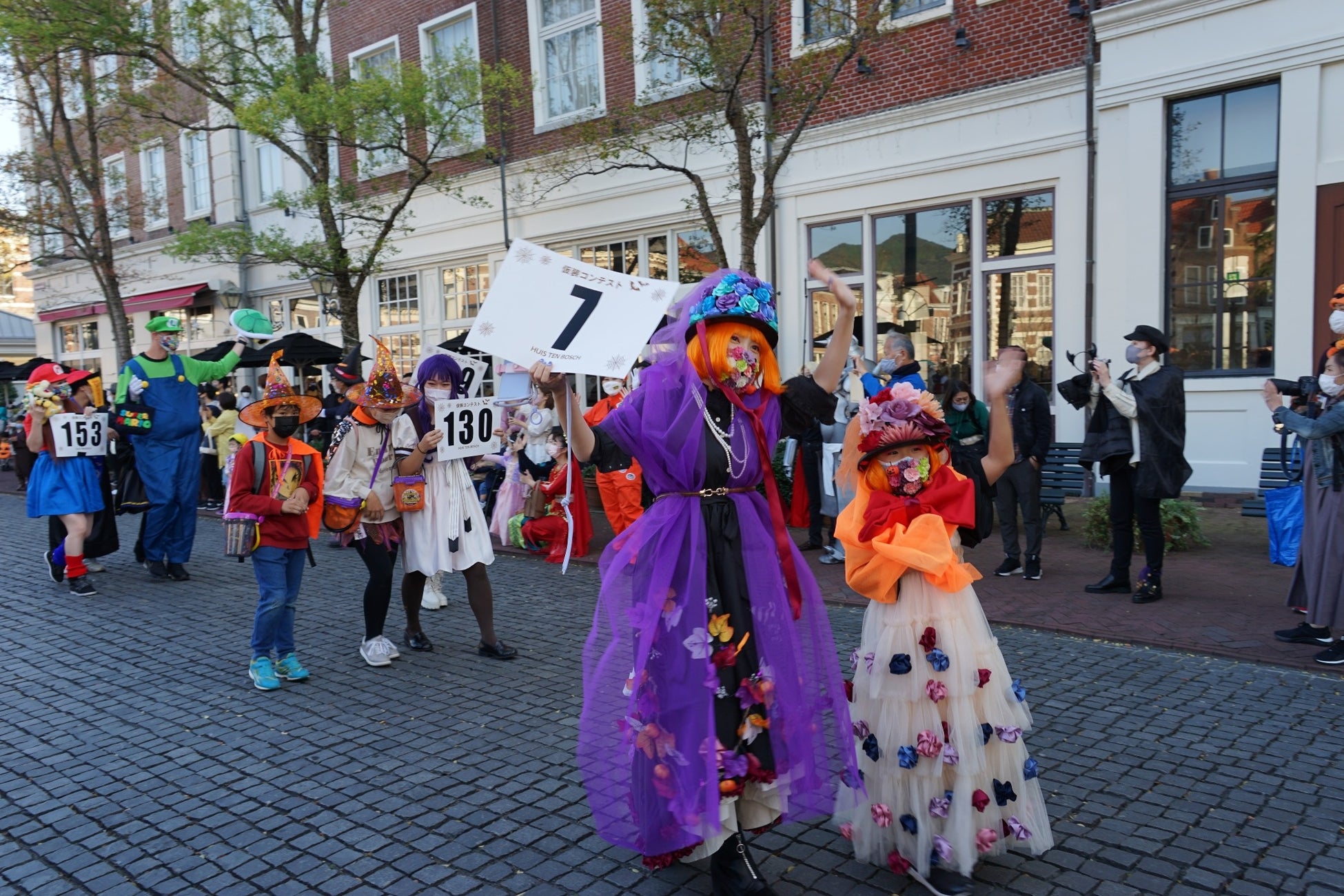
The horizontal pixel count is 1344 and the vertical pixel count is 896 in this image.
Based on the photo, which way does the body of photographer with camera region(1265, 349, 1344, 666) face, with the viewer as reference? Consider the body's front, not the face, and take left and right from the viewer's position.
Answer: facing to the left of the viewer

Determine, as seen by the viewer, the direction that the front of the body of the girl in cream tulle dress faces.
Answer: toward the camera

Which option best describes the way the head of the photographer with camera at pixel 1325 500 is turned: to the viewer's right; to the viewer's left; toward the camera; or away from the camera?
to the viewer's left

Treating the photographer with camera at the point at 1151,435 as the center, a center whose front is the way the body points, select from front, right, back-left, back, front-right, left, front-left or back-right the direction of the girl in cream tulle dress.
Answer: left

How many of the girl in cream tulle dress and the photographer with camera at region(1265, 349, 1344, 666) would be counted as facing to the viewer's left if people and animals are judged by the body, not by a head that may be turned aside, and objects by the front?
1

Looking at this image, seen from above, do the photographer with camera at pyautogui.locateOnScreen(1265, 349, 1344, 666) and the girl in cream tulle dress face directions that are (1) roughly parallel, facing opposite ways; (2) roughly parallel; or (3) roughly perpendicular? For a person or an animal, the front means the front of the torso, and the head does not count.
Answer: roughly perpendicular

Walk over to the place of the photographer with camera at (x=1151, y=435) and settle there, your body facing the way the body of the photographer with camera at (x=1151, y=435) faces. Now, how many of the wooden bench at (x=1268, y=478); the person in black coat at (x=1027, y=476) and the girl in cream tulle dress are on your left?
1

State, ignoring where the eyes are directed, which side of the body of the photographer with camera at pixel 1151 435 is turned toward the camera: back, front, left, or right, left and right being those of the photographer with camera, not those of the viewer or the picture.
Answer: left

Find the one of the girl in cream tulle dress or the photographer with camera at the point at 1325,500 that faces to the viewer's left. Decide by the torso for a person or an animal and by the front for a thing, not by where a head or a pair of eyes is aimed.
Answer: the photographer with camera

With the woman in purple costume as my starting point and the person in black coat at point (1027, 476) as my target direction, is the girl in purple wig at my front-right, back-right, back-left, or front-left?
front-left
